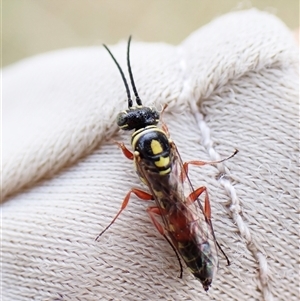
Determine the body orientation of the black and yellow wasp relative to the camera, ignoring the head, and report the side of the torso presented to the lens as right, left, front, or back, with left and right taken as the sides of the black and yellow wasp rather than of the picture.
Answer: back
